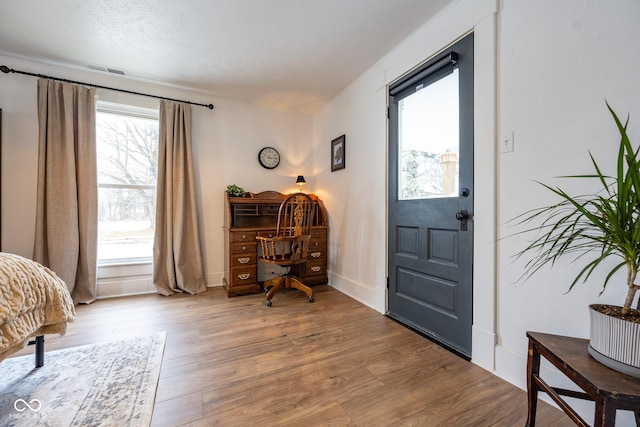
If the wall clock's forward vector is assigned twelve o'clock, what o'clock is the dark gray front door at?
The dark gray front door is roughly at 11 o'clock from the wall clock.

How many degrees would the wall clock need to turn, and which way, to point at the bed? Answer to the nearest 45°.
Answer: approximately 45° to its right

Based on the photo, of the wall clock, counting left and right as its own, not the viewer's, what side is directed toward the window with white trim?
right

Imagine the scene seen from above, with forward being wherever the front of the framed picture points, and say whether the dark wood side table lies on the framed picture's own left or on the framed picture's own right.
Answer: on the framed picture's own left

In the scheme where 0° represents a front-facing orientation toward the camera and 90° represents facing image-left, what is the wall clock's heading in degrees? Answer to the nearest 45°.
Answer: approximately 0°

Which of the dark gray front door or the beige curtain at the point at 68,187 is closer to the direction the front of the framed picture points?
the beige curtain

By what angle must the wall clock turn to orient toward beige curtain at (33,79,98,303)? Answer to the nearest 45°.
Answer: approximately 90° to its right

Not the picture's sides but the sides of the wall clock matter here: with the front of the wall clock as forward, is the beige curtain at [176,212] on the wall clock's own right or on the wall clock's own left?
on the wall clock's own right

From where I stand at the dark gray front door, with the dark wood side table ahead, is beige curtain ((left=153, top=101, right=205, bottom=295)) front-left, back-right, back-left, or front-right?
back-right

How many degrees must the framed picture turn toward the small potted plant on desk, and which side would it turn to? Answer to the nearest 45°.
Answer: approximately 45° to its right

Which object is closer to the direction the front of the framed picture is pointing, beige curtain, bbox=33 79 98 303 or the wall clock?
the beige curtain

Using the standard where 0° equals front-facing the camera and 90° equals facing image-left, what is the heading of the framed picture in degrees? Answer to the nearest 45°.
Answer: approximately 45°
